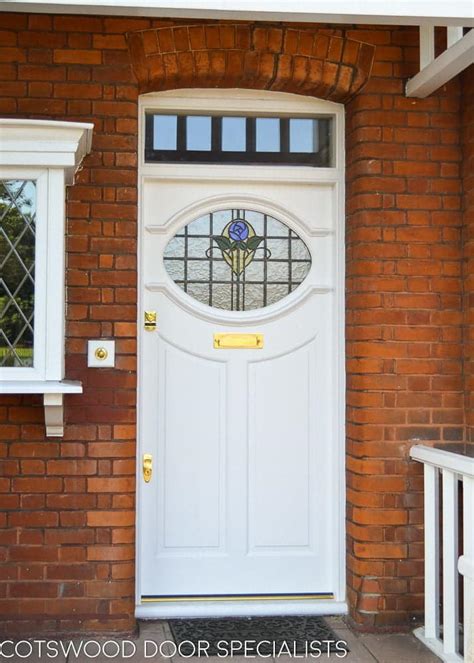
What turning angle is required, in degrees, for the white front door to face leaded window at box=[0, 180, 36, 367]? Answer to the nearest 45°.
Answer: approximately 45° to its right

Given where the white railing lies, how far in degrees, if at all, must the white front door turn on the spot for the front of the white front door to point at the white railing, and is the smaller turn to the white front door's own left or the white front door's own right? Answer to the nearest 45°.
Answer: approximately 45° to the white front door's own left

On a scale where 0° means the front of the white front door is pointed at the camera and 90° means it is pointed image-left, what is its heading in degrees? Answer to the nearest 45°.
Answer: approximately 0°
